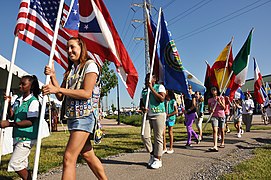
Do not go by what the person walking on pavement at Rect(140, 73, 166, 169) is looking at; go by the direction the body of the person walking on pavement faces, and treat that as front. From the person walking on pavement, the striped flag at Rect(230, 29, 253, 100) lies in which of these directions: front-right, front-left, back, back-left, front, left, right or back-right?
back

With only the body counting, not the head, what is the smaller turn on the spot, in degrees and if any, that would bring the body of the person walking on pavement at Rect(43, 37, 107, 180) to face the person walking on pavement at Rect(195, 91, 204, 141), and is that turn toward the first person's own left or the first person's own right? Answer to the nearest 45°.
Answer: approximately 180°

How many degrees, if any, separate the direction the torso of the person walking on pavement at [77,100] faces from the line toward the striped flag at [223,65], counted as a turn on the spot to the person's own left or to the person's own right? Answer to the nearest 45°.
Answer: approximately 180°

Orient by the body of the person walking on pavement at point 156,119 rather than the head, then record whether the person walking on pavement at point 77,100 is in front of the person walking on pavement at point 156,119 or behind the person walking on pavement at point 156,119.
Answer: in front

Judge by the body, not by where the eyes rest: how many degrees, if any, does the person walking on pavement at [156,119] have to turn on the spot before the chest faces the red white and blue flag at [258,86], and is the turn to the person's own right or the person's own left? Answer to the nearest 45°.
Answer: approximately 180°

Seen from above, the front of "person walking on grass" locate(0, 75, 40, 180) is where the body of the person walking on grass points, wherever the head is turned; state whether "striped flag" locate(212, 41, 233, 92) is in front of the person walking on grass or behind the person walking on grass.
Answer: behind

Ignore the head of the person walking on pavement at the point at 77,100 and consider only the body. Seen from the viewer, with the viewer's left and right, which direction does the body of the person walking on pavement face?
facing the viewer and to the left of the viewer
